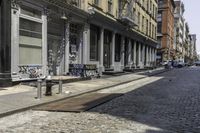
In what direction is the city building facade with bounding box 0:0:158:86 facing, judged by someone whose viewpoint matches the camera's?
facing the viewer and to the right of the viewer
